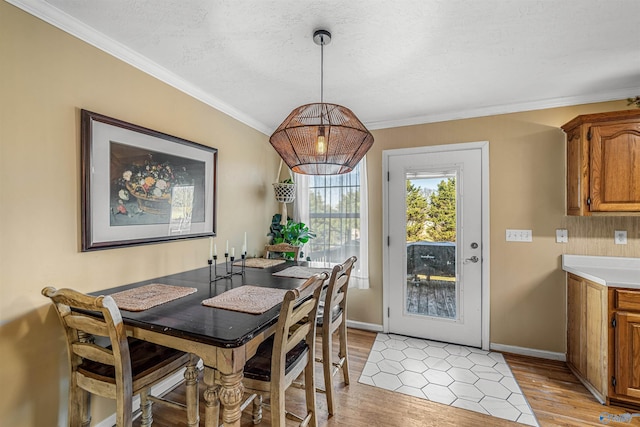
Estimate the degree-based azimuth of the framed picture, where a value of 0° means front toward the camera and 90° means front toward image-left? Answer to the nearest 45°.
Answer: approximately 315°

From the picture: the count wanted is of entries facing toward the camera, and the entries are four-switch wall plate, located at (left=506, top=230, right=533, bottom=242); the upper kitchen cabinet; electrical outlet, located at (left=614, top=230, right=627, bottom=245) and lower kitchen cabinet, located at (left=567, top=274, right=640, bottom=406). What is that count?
4

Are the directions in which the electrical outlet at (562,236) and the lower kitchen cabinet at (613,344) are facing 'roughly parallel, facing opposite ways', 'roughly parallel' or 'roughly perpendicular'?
roughly parallel

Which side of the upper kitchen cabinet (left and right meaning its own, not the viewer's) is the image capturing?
front

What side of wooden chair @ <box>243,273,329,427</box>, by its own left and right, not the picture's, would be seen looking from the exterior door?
right

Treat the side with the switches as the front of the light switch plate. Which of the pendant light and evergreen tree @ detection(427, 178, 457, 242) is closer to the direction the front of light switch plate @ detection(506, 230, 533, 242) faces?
the pendant light

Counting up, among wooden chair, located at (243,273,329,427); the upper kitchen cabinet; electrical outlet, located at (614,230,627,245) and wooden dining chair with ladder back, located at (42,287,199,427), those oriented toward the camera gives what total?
2

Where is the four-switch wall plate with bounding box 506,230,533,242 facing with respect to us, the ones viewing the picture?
facing the viewer

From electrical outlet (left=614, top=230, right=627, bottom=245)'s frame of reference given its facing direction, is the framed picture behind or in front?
in front

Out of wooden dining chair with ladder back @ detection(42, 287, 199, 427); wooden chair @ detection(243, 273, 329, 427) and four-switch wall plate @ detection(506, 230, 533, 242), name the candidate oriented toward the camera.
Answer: the four-switch wall plate

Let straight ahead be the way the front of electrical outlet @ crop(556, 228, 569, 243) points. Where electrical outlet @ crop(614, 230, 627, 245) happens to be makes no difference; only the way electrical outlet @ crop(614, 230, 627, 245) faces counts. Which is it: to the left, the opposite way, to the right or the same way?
the same way

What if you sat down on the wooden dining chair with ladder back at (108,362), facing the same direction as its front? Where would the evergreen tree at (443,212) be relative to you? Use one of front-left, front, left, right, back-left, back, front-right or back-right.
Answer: front-right

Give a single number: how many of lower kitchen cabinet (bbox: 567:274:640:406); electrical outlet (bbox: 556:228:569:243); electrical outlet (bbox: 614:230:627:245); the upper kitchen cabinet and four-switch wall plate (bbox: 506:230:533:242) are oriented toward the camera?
5

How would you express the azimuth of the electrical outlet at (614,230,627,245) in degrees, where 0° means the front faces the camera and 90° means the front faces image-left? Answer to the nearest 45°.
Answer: approximately 0°
